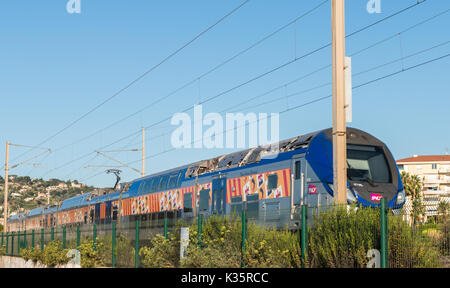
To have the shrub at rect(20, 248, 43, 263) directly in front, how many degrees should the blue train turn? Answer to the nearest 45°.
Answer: approximately 90° to its right

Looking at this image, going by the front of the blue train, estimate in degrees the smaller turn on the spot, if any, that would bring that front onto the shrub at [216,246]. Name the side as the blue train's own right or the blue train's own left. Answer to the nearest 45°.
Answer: approximately 90° to the blue train's own right

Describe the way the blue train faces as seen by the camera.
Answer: facing the viewer and to the right of the viewer

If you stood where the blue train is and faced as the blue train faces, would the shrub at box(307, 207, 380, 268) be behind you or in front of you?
in front

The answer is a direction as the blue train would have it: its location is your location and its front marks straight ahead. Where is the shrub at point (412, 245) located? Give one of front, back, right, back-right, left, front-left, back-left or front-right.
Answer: front-right

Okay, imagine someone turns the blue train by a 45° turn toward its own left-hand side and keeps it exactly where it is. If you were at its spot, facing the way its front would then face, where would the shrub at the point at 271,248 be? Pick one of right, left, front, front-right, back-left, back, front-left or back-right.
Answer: right

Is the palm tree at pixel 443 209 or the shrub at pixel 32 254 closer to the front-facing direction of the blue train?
the palm tree
